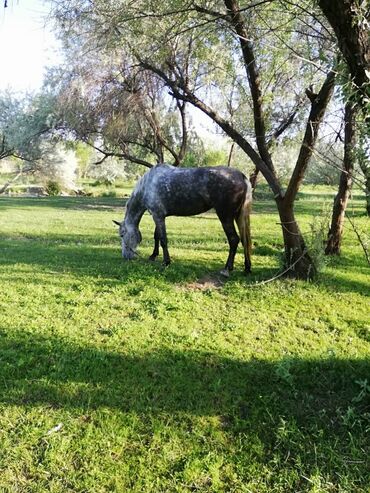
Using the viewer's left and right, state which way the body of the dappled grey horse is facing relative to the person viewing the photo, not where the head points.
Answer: facing to the left of the viewer
